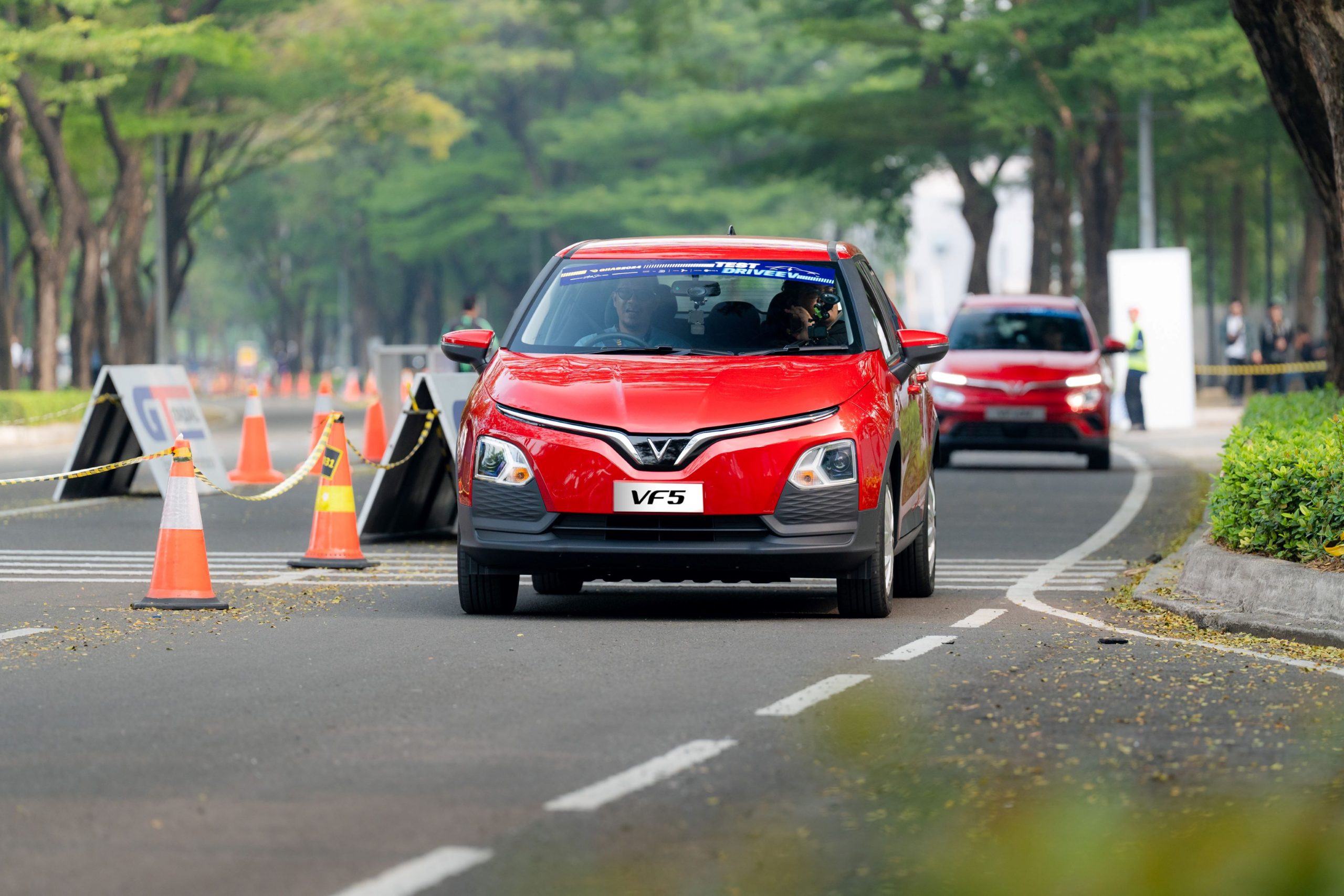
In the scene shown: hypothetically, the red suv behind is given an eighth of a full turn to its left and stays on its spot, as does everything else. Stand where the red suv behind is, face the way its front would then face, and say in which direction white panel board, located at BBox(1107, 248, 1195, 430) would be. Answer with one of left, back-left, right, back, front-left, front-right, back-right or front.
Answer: back-left

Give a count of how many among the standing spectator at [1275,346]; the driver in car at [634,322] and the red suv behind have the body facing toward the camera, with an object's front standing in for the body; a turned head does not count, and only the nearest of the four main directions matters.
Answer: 3

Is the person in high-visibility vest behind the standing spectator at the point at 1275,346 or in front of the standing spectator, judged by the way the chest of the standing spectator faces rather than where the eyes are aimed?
in front

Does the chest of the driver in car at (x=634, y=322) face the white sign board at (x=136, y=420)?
no

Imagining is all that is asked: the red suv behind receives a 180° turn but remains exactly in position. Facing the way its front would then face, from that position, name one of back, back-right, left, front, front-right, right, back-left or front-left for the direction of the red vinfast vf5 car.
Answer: back

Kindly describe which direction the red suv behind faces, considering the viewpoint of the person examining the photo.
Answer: facing the viewer

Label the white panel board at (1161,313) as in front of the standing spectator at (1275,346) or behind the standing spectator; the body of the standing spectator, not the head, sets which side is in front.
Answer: in front

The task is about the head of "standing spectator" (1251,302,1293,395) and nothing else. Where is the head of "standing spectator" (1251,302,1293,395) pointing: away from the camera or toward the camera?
toward the camera

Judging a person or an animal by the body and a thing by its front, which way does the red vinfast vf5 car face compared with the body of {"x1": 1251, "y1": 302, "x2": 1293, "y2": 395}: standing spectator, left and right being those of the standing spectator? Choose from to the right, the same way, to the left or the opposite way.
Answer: the same way

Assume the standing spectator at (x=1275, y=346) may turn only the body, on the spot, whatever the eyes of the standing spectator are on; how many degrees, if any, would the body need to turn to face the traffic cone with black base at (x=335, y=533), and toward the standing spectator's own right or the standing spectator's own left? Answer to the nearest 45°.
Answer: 0° — they already face it

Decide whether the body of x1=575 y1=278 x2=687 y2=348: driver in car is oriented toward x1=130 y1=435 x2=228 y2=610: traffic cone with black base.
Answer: no

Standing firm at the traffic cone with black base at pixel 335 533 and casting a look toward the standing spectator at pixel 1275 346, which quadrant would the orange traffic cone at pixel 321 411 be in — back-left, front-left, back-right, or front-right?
front-left

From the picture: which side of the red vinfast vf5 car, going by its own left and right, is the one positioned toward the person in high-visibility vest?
back

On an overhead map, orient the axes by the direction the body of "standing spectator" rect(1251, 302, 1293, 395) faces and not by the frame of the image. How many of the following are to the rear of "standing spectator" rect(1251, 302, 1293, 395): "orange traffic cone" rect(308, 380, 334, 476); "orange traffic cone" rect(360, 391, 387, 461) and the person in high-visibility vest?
0

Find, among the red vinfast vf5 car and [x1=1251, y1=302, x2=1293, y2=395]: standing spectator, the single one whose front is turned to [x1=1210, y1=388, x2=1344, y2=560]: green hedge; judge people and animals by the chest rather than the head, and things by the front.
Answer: the standing spectator

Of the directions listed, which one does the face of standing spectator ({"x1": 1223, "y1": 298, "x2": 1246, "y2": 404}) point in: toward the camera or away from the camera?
toward the camera

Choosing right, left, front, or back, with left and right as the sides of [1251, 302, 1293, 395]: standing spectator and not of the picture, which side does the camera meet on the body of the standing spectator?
front

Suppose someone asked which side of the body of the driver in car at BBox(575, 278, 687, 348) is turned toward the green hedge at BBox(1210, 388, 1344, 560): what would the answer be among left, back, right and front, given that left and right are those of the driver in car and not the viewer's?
left

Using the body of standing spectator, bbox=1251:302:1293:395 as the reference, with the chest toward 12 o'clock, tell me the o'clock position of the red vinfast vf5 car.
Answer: The red vinfast vf5 car is roughly at 12 o'clock from the standing spectator.

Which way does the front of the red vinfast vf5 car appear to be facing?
toward the camera
